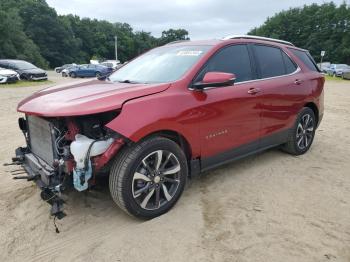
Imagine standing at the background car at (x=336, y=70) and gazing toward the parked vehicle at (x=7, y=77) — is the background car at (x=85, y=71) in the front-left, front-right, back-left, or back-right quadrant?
front-right

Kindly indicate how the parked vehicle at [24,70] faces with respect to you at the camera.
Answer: facing the viewer and to the right of the viewer

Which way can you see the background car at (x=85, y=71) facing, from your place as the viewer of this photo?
facing to the left of the viewer

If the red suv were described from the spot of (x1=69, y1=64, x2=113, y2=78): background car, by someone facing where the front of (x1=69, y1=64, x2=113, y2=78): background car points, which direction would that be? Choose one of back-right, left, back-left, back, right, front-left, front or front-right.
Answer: left

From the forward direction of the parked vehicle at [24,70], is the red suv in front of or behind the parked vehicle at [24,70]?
in front

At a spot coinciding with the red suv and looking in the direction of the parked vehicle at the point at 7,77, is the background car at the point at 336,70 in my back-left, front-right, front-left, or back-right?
front-right

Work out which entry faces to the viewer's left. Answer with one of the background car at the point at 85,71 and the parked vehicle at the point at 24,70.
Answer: the background car

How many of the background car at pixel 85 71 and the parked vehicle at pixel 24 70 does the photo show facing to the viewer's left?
1

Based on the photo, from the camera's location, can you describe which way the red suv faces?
facing the viewer and to the left of the viewer

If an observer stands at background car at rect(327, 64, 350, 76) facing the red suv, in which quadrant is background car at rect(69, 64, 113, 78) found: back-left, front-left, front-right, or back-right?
front-right

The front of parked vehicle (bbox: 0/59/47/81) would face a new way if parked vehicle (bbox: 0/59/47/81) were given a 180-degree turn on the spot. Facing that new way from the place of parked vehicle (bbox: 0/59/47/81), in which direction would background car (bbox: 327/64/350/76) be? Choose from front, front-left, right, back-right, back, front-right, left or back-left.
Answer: back-right

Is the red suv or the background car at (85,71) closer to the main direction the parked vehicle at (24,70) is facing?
the red suv

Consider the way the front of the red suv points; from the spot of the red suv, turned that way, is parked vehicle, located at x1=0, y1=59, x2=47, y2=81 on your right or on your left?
on your right

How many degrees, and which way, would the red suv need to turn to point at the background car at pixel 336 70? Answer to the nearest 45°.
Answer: approximately 180°

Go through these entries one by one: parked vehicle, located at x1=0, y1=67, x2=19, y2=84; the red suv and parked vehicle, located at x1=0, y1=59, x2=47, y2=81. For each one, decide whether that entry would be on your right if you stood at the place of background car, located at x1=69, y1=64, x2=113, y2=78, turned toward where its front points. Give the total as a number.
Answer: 0
